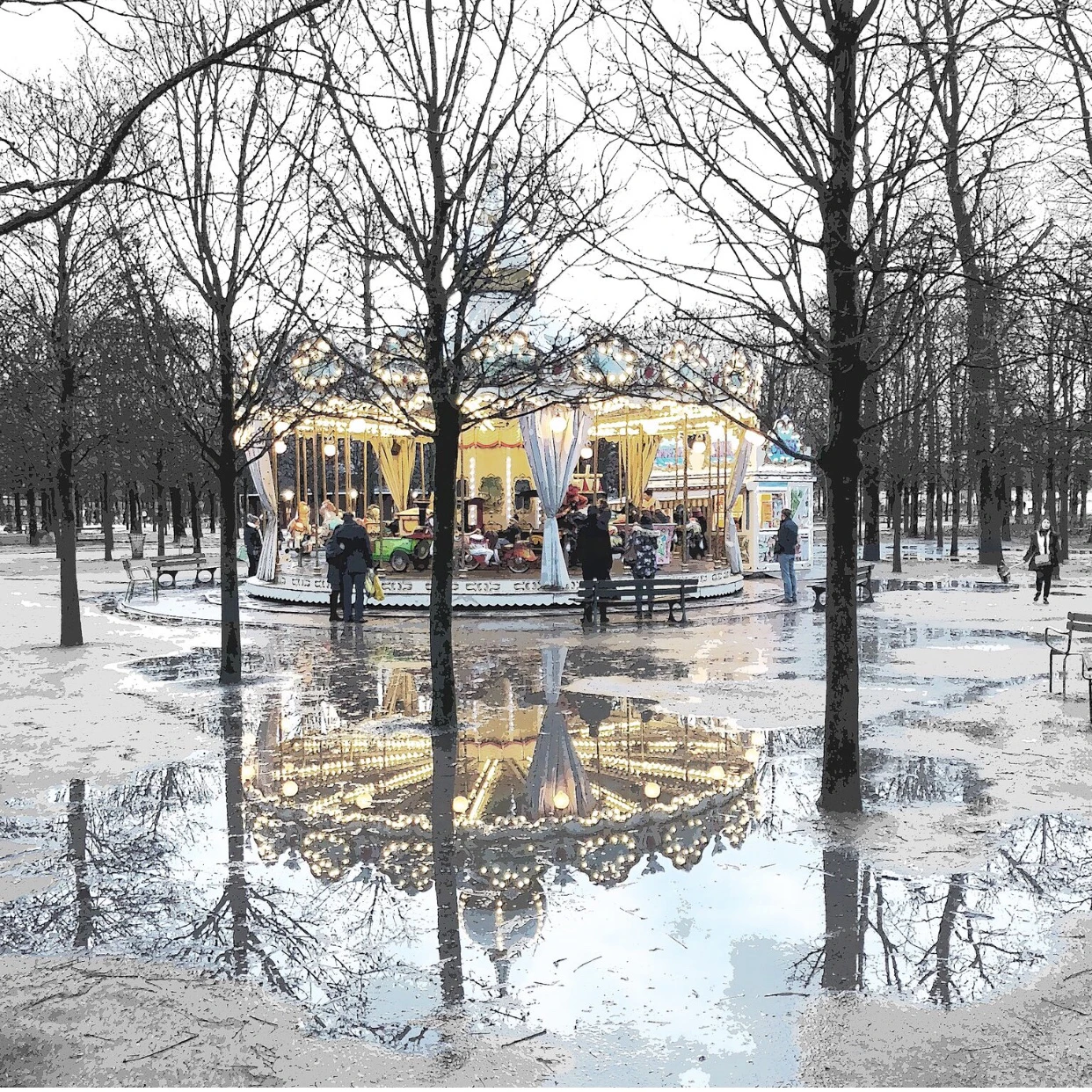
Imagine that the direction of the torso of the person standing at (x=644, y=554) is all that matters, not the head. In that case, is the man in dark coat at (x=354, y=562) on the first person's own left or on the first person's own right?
on the first person's own left

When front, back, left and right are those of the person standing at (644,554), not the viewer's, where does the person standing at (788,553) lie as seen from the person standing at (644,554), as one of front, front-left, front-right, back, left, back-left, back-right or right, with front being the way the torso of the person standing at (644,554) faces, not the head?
front-right

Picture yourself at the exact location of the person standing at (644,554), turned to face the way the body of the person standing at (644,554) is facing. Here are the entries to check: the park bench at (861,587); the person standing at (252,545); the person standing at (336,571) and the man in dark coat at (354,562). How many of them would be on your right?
1

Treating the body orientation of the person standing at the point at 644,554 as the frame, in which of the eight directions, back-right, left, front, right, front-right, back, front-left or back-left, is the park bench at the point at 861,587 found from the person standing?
right

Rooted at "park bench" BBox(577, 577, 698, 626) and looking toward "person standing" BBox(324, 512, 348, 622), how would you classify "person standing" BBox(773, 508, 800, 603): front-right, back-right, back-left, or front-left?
back-right

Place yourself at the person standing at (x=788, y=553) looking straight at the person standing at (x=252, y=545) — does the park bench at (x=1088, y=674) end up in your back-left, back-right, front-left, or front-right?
back-left

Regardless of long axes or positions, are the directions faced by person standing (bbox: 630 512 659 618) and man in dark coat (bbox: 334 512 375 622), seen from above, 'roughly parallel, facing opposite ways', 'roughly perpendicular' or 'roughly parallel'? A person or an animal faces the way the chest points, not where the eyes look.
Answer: roughly parallel

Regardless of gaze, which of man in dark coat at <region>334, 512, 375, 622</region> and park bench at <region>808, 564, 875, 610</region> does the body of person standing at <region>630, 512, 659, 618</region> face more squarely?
the park bench

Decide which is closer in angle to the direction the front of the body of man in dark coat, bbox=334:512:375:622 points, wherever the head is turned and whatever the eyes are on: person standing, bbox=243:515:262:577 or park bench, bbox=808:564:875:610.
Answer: the person standing

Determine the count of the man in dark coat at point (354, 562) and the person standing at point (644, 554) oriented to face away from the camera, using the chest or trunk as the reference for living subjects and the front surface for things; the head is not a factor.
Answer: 2

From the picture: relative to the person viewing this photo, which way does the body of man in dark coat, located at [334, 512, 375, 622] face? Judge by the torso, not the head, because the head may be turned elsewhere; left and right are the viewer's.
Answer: facing away from the viewer

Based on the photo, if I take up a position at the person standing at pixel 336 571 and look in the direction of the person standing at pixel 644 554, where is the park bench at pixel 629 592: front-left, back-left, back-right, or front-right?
front-right

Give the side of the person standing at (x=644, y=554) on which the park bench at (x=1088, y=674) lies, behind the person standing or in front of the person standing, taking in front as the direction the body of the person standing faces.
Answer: behind

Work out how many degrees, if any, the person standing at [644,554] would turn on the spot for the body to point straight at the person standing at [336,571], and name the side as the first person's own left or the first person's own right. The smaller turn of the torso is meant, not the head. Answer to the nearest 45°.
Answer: approximately 90° to the first person's own left

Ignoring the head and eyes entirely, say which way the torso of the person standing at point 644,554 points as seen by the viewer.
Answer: away from the camera

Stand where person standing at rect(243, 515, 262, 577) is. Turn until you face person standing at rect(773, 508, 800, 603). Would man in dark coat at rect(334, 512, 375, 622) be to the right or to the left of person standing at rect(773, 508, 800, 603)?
right
